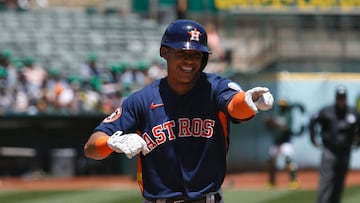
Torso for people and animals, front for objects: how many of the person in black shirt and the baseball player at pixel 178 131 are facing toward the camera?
2

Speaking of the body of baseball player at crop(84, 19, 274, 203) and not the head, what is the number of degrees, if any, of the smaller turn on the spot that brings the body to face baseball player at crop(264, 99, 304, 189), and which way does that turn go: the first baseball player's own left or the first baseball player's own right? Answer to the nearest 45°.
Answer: approximately 180°

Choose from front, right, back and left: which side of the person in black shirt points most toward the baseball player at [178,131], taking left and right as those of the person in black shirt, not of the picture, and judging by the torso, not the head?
front

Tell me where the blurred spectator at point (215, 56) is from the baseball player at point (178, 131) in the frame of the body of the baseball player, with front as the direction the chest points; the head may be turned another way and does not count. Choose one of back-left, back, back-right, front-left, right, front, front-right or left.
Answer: back

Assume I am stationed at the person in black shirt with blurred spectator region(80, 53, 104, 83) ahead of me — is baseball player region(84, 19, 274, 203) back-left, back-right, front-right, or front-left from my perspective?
back-left

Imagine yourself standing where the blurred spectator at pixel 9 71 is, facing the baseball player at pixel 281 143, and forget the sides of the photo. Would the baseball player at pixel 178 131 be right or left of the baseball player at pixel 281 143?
right

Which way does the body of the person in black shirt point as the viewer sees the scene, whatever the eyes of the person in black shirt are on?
toward the camera

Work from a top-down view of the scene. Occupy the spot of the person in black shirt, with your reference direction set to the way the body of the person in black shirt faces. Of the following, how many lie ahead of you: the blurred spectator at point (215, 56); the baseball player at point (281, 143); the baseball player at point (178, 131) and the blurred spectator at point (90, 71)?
1
